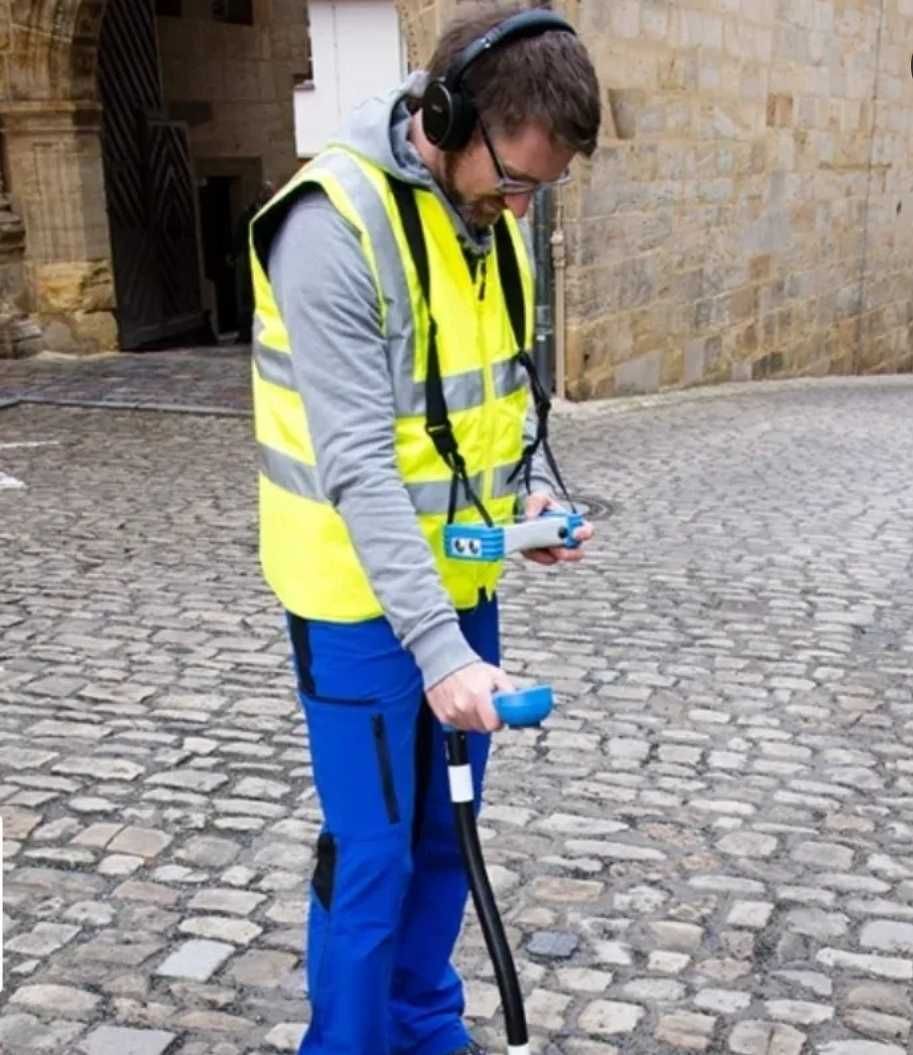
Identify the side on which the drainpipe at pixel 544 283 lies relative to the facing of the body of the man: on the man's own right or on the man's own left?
on the man's own left

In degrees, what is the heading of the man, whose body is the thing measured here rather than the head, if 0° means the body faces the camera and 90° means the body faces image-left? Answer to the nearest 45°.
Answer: approximately 315°
